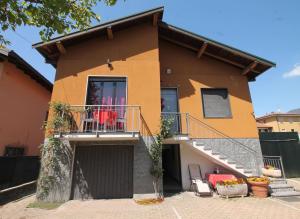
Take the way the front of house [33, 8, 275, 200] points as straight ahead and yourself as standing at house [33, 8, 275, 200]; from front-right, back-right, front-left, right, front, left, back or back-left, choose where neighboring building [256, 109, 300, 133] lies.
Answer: back-left

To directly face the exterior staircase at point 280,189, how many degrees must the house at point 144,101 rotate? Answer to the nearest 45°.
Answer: approximately 90° to its left

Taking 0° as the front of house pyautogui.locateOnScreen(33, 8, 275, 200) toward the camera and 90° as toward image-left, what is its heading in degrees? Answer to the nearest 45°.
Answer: approximately 0°

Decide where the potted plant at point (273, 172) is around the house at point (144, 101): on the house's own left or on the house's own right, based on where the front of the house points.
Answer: on the house's own left

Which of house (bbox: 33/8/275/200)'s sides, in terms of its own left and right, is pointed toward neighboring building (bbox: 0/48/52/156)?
right

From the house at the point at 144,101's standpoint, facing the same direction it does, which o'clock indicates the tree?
The tree is roughly at 1 o'clock from the house.

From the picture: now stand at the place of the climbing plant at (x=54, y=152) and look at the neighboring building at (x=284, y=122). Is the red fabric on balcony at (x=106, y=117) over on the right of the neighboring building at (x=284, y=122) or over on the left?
right

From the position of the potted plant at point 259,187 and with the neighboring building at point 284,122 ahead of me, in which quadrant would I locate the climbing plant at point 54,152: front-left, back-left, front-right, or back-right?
back-left
